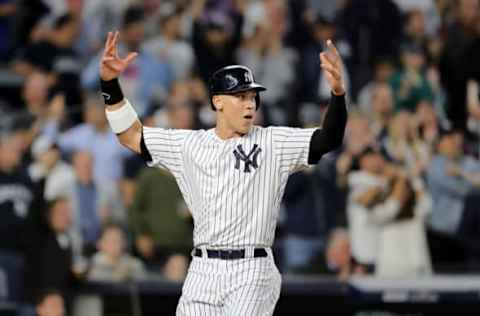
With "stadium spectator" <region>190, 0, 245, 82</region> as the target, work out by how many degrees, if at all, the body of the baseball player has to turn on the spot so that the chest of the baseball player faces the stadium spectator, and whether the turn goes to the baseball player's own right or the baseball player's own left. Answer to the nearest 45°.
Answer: approximately 180°

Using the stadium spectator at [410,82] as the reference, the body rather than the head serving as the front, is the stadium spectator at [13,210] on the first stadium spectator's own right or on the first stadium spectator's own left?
on the first stadium spectator's own right

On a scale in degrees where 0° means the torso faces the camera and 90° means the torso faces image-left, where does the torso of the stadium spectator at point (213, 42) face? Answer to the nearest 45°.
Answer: approximately 0°

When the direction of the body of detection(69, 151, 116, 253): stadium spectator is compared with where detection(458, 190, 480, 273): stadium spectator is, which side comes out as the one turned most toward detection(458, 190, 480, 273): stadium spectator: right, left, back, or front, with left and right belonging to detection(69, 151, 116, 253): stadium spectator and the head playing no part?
left

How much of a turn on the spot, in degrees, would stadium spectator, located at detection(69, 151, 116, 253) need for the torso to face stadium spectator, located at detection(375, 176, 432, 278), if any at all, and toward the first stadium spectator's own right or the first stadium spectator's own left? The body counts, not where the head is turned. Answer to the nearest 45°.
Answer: approximately 90° to the first stadium spectator's own left

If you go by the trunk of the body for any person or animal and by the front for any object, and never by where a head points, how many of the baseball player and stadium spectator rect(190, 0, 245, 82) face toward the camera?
2

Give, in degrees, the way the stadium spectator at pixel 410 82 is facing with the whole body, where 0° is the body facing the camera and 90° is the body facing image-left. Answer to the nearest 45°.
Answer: approximately 0°

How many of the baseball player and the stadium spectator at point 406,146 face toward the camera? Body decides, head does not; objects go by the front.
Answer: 2

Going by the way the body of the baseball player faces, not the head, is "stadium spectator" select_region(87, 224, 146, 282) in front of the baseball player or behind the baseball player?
behind
